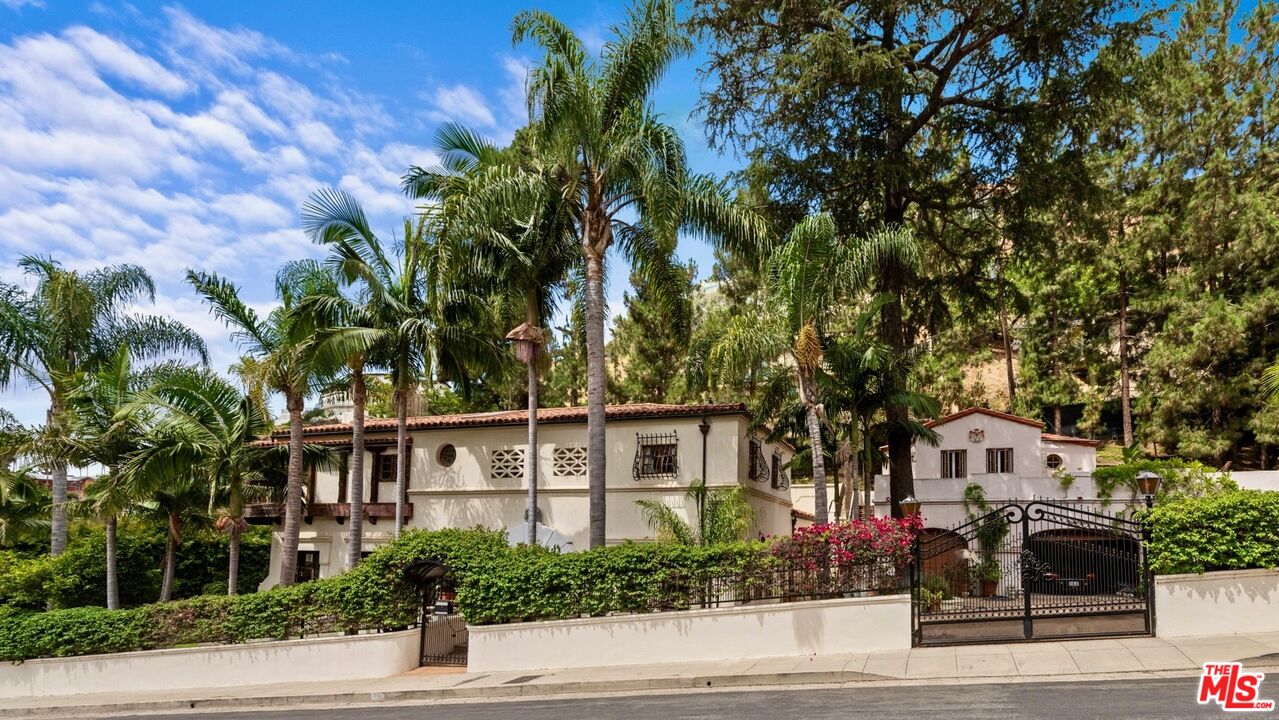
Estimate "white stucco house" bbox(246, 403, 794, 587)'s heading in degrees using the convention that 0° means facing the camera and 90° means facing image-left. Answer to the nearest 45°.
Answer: approximately 0°

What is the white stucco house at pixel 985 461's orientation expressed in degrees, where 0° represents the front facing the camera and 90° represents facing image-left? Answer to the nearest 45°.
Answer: approximately 0°

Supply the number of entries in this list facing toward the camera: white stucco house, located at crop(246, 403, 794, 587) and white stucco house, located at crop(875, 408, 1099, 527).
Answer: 2

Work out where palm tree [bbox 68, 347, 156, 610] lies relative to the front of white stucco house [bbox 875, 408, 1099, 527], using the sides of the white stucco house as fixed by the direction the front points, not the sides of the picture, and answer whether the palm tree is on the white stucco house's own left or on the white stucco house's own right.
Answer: on the white stucco house's own right

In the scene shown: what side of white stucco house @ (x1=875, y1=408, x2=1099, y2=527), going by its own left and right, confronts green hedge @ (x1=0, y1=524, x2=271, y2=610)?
right
